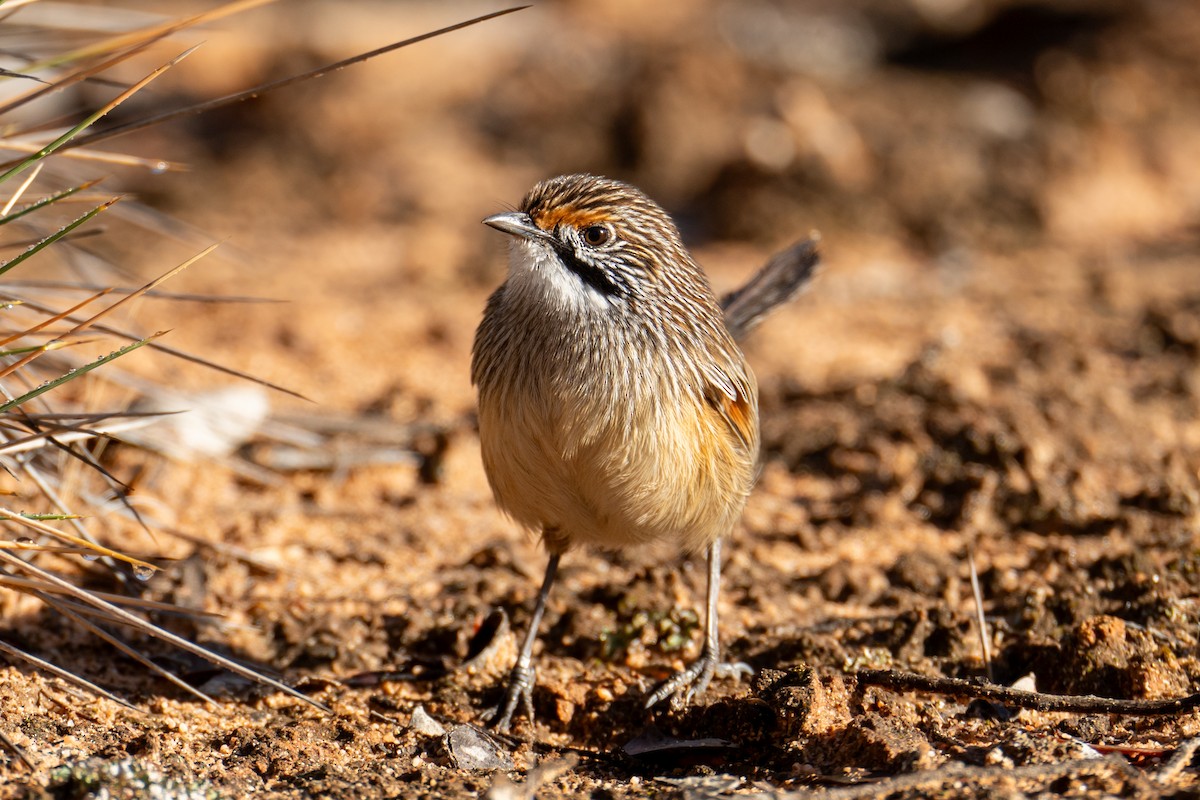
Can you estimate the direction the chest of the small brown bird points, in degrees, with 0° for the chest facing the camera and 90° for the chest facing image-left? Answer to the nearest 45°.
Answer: approximately 45°

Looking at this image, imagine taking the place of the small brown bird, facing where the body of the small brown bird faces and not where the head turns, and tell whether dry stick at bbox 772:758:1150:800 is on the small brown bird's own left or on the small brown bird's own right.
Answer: on the small brown bird's own left

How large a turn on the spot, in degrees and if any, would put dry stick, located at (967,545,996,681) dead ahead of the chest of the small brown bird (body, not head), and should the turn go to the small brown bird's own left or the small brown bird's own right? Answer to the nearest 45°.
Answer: approximately 135° to the small brown bird's own left

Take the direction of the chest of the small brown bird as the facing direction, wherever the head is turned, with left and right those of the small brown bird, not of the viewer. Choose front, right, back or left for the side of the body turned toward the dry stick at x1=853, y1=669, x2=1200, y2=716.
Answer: left

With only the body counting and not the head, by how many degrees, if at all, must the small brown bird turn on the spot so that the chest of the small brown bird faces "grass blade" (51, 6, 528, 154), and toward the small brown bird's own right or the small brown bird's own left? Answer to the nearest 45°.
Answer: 0° — it already faces it

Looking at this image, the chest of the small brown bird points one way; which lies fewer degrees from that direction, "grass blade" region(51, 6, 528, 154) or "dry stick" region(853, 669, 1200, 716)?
the grass blade
